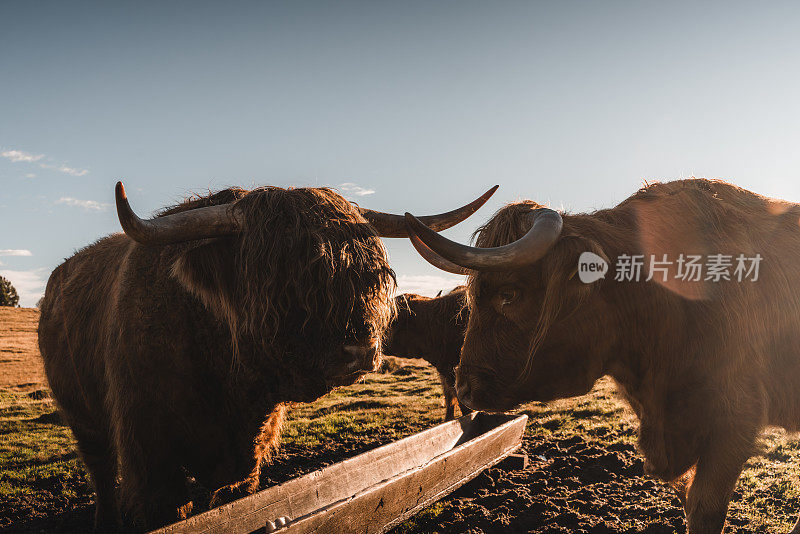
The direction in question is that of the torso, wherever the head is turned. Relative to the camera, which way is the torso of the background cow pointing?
to the viewer's left

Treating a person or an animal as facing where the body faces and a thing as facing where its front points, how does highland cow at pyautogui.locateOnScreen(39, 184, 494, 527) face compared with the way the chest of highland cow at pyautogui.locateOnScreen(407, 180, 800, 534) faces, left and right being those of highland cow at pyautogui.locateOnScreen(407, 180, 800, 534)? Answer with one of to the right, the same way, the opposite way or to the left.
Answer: the opposite way

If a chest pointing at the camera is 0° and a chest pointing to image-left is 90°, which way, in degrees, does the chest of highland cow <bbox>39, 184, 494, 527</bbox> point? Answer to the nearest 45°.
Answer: approximately 315°

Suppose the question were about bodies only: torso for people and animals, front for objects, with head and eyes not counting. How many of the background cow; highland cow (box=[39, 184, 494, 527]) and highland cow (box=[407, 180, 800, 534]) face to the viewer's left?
2

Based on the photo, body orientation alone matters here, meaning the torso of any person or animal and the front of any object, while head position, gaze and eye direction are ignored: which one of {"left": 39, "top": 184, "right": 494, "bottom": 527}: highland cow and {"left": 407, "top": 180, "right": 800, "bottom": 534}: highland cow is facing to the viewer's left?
{"left": 407, "top": 180, "right": 800, "bottom": 534}: highland cow

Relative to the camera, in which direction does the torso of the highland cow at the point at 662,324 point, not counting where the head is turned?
to the viewer's left

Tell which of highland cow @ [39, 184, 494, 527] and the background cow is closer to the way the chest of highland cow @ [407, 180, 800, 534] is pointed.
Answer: the highland cow

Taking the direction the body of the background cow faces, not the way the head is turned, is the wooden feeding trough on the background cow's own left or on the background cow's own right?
on the background cow's own left

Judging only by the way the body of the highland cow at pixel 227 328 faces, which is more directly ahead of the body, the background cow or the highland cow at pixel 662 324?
the highland cow

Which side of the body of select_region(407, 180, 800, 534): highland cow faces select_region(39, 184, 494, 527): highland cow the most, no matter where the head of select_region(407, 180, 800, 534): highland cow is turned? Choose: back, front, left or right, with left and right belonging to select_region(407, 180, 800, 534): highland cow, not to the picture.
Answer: front
